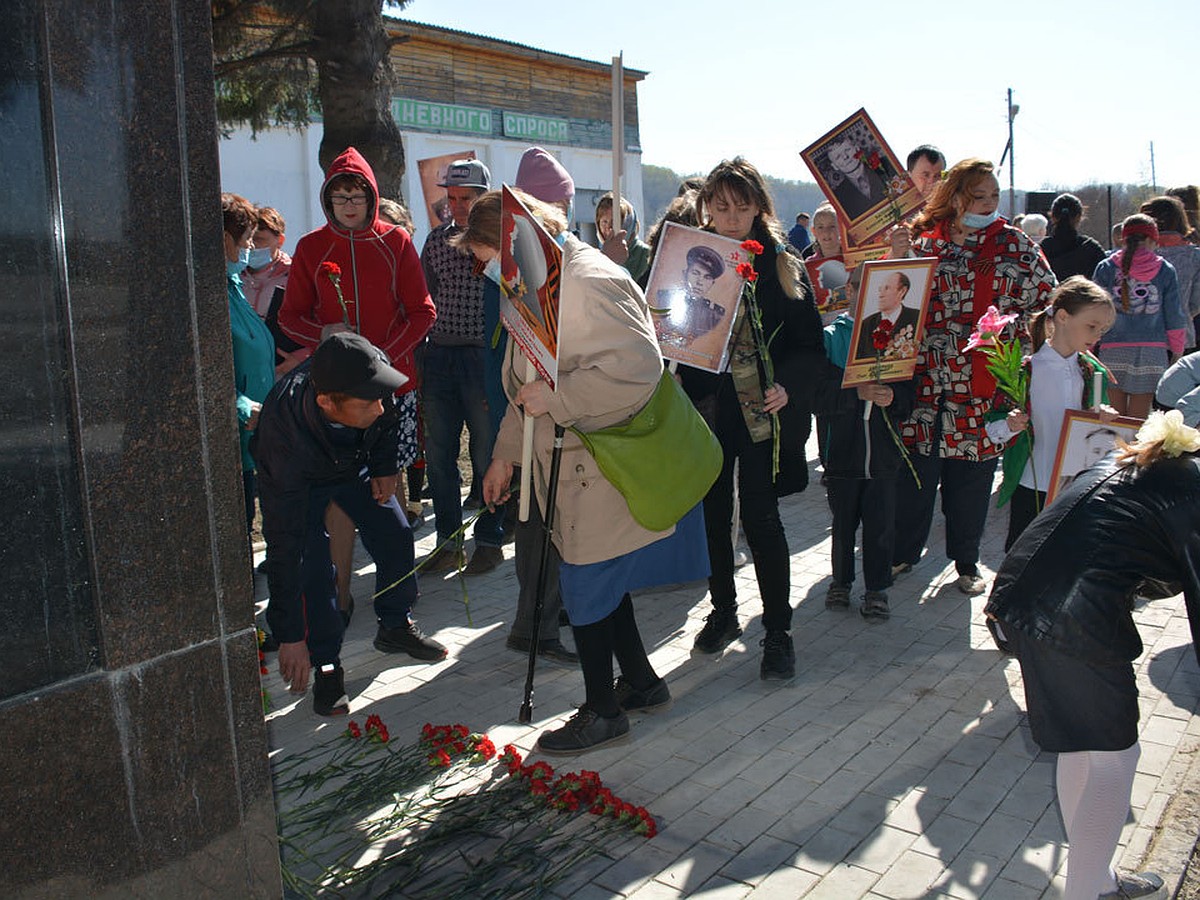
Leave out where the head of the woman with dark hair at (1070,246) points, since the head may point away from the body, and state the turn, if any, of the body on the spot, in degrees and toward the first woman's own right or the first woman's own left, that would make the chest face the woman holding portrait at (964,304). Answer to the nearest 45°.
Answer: approximately 180°

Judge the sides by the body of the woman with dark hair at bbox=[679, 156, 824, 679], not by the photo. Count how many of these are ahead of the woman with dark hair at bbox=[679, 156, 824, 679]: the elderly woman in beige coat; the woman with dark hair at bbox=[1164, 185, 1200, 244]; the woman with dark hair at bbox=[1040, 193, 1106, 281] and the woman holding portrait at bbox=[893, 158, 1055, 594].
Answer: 1

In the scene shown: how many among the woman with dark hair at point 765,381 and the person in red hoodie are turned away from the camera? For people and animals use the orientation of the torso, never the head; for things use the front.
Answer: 0

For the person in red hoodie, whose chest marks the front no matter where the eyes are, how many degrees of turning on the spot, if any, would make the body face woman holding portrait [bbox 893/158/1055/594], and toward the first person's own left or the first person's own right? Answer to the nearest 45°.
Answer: approximately 90° to the first person's own left

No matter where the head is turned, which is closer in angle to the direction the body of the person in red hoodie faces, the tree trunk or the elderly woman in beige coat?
the elderly woman in beige coat

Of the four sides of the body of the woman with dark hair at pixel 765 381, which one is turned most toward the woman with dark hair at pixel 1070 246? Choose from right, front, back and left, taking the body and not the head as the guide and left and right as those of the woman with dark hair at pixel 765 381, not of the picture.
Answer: back

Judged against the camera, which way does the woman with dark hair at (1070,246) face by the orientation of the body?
away from the camera

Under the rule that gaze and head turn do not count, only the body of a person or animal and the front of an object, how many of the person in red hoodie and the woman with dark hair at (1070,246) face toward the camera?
1

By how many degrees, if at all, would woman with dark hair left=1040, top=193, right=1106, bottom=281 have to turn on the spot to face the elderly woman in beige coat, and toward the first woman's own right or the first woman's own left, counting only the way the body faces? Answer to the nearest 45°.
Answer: approximately 180°

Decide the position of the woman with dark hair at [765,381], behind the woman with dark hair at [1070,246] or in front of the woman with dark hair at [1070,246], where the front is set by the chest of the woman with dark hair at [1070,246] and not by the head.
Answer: behind

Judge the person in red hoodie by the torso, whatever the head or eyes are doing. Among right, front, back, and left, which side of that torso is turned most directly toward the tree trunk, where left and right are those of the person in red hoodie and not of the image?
back
